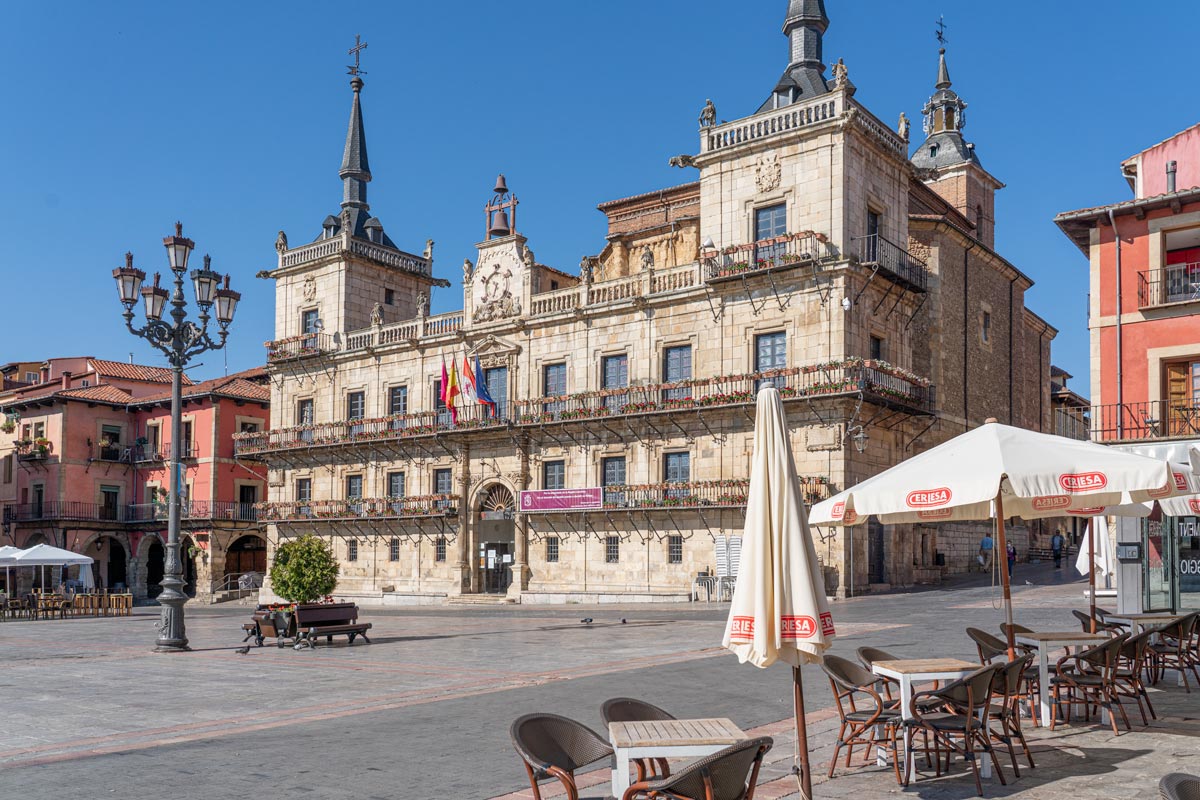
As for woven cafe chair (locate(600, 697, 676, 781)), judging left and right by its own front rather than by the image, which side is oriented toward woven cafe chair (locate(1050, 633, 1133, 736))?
left

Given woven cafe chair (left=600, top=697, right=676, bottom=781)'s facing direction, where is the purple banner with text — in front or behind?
behind

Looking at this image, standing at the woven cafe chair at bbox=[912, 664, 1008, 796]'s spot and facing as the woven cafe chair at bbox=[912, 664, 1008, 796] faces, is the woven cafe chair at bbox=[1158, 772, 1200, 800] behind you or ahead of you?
behind

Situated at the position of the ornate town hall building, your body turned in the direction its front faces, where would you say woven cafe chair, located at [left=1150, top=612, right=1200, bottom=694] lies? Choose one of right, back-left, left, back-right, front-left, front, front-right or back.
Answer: front-left

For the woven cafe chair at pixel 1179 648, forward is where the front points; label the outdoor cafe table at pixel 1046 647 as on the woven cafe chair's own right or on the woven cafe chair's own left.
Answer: on the woven cafe chair's own left

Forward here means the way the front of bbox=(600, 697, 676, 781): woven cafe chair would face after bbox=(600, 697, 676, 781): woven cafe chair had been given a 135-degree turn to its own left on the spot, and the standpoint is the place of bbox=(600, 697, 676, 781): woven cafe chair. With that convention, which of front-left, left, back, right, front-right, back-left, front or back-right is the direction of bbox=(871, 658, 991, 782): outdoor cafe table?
front-right

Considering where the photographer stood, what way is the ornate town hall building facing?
facing the viewer and to the left of the viewer

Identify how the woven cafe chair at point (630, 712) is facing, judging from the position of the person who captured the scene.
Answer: facing the viewer and to the right of the viewer
